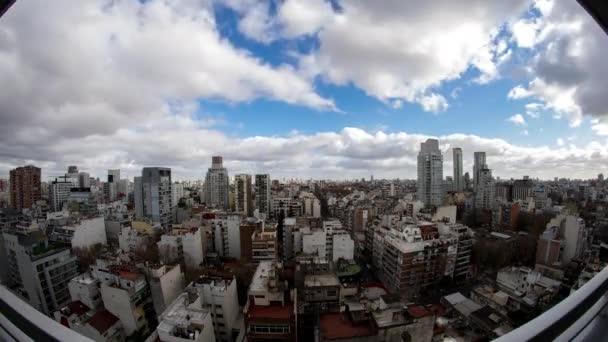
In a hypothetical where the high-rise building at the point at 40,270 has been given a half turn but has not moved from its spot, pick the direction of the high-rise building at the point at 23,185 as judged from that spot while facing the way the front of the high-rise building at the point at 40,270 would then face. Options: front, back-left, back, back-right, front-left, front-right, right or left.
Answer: front-right

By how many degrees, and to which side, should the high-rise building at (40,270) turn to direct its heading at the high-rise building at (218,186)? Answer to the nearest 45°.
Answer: approximately 90° to its left

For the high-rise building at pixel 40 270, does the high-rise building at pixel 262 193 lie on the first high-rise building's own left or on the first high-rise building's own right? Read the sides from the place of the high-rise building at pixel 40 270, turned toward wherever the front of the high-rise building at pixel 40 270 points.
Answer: on the first high-rise building's own left

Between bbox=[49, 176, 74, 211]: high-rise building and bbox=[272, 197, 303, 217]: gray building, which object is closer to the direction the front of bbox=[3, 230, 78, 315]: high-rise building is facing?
the gray building

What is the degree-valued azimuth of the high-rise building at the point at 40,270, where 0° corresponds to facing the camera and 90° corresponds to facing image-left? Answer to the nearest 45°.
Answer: approximately 315°

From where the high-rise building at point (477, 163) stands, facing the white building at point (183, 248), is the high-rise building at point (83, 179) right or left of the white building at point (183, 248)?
right

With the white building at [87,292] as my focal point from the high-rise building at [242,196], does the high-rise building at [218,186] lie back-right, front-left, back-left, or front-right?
back-right
